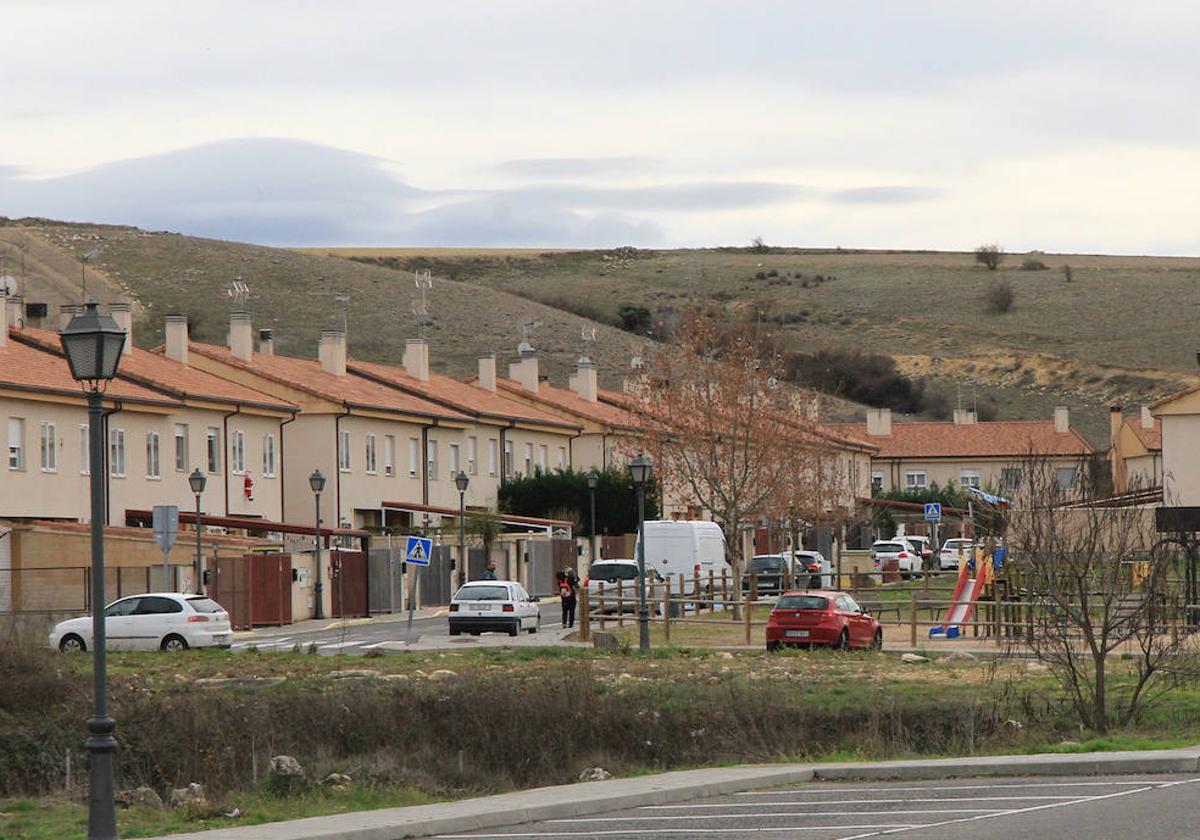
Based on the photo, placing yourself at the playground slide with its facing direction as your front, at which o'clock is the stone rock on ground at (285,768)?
The stone rock on ground is roughly at 11 o'clock from the playground slide.

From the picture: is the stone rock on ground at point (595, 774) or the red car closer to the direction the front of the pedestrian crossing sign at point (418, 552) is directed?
the stone rock on ground

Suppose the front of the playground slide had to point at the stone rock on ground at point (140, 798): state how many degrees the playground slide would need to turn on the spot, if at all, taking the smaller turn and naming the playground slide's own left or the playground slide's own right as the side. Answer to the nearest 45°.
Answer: approximately 45° to the playground slide's own left

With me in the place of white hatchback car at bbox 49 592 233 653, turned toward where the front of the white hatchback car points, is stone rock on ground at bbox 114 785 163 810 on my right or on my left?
on my left

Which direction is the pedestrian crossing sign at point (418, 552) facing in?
toward the camera

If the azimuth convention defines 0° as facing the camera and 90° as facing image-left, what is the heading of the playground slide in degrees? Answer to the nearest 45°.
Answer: approximately 45°

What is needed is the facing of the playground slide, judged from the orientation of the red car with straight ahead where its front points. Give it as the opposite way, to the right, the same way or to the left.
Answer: the opposite way

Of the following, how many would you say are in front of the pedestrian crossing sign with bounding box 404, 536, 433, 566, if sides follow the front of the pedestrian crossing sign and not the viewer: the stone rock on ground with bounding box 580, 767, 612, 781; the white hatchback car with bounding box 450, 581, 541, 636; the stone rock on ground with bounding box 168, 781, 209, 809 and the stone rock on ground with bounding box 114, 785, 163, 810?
3

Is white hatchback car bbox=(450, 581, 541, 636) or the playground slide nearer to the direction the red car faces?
the playground slide

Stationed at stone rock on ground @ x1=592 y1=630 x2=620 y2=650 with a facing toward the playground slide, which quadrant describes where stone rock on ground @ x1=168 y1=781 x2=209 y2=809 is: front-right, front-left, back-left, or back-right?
back-right

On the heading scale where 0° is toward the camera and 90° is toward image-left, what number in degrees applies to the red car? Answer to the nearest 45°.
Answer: approximately 225°

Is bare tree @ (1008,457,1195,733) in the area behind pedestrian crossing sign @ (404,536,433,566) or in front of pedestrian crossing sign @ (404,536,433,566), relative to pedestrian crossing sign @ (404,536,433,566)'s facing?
in front

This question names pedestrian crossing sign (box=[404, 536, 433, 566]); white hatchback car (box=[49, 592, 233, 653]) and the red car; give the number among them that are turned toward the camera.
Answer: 1

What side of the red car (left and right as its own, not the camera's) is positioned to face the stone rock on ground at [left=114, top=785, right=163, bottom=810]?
back

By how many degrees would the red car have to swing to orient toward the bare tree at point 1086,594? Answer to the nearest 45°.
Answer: approximately 135° to its right
